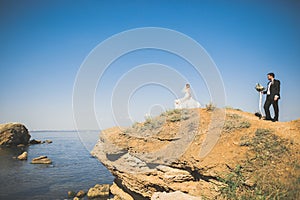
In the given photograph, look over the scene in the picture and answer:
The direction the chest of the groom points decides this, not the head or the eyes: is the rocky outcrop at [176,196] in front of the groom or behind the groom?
in front

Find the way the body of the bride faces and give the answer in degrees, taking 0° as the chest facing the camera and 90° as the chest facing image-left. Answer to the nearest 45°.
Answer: approximately 90°

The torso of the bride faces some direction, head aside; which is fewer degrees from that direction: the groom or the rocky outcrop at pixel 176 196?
the groom

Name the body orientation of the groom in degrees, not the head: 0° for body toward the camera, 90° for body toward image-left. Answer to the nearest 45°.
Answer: approximately 45°
